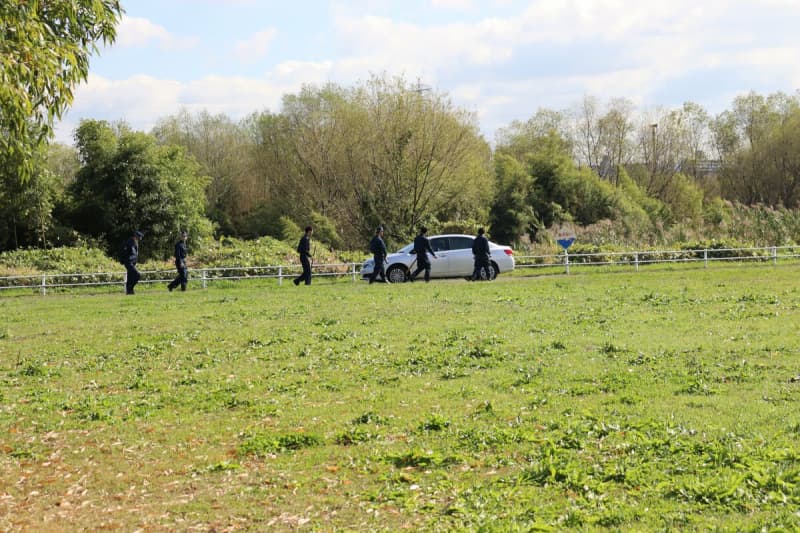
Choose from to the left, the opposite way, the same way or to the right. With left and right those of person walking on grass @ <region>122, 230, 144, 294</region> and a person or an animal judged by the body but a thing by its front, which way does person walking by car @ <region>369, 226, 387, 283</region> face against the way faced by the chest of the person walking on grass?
the same way

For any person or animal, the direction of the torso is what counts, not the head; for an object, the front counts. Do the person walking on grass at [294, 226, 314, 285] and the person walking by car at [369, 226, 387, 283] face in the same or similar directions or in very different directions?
same or similar directions

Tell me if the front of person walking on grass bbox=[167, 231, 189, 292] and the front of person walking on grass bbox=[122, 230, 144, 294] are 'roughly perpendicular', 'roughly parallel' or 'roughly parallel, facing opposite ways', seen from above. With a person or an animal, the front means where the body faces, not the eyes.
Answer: roughly parallel

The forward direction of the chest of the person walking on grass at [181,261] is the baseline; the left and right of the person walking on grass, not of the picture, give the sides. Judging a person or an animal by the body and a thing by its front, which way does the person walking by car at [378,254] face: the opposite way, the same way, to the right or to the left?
the same way
